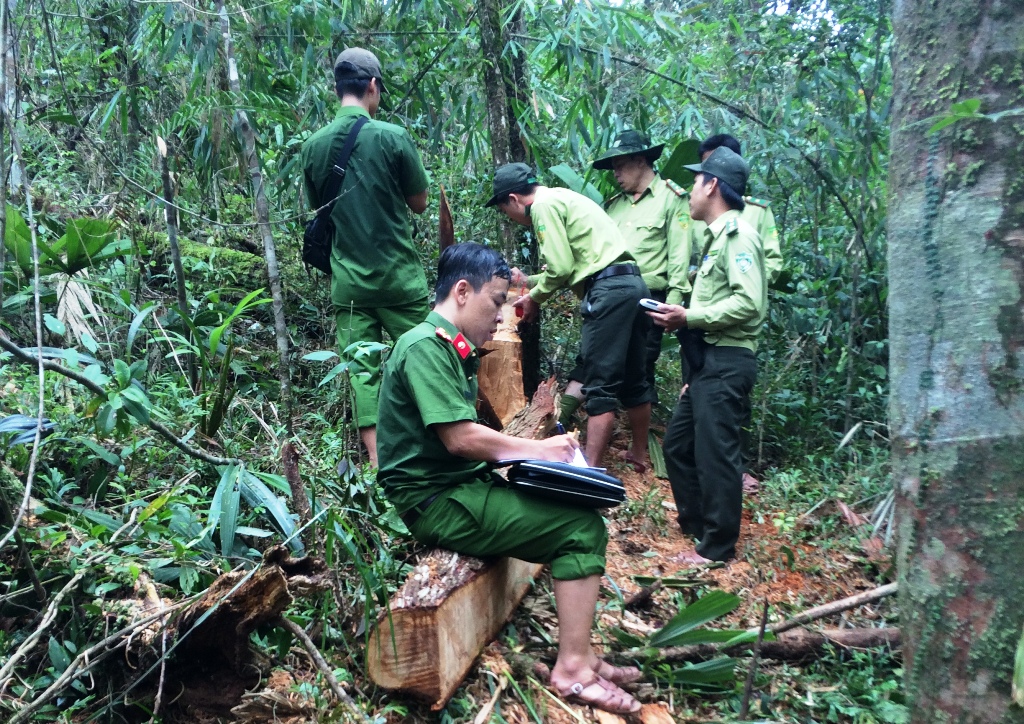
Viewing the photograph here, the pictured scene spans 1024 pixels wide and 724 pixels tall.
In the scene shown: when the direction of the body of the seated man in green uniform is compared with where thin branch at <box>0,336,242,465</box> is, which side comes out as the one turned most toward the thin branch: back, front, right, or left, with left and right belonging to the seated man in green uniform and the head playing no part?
back

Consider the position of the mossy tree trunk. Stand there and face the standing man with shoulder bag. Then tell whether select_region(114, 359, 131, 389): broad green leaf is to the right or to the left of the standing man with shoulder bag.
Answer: left

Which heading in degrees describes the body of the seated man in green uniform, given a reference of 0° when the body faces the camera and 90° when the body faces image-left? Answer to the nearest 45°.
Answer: approximately 270°

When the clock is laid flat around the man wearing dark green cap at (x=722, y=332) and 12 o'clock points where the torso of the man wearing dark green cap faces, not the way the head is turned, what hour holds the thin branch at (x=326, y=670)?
The thin branch is roughly at 10 o'clock from the man wearing dark green cap.

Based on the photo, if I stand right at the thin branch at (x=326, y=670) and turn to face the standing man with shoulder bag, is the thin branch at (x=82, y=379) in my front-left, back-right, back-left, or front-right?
front-left

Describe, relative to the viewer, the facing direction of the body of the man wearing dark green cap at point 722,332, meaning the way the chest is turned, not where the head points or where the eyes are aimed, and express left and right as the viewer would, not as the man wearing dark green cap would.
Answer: facing to the left of the viewer

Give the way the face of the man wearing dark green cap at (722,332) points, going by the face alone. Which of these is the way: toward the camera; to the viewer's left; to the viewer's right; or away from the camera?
to the viewer's left

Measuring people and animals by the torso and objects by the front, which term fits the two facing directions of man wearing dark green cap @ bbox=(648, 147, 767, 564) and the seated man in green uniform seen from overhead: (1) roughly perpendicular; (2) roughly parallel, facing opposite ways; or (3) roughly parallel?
roughly parallel, facing opposite ways

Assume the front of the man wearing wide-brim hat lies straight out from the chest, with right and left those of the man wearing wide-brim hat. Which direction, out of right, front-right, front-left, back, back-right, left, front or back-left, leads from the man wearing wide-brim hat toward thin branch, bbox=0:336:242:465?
front

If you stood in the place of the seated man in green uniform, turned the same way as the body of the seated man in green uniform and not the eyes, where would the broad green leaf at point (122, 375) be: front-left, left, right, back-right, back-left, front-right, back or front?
back

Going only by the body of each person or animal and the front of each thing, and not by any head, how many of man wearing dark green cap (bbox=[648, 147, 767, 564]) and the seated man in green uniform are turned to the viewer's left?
1

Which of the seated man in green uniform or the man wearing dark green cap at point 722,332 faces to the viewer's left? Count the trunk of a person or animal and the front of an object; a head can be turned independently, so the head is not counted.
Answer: the man wearing dark green cap

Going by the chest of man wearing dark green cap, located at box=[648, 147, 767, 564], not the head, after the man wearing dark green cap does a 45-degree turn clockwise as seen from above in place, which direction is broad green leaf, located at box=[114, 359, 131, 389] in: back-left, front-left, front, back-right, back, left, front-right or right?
left

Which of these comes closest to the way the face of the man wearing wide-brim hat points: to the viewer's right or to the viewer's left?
to the viewer's left
